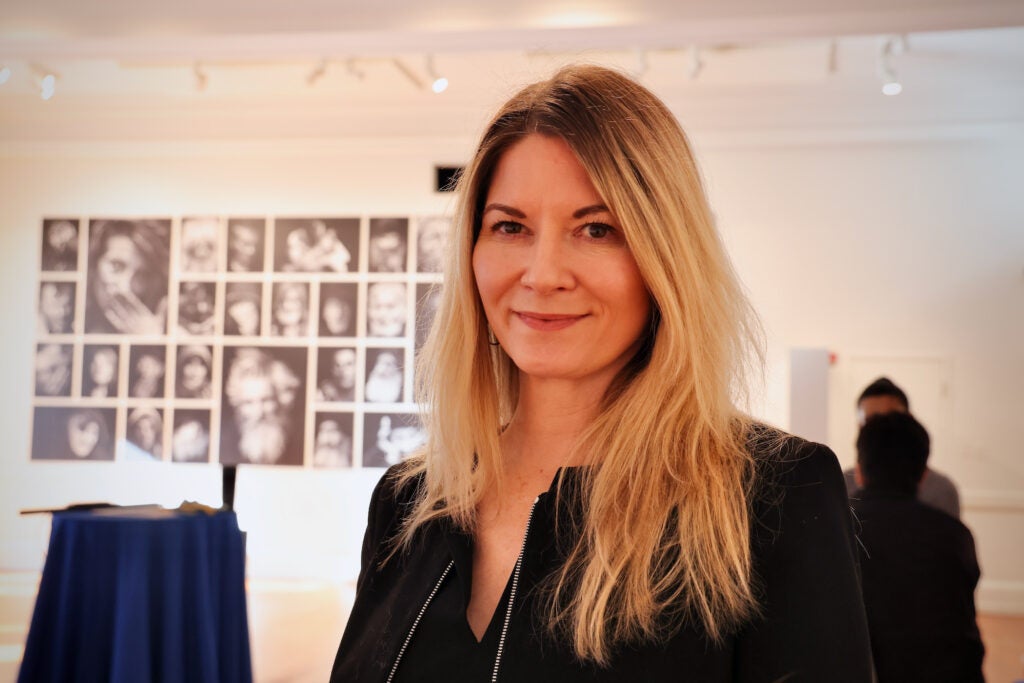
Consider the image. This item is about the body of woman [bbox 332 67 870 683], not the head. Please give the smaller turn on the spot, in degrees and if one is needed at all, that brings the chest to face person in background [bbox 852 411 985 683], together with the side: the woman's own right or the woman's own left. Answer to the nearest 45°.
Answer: approximately 180°

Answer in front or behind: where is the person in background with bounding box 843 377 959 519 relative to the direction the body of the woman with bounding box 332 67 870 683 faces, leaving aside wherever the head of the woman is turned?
behind

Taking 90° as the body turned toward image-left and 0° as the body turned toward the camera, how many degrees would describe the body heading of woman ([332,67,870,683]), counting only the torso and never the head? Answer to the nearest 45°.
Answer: approximately 45°

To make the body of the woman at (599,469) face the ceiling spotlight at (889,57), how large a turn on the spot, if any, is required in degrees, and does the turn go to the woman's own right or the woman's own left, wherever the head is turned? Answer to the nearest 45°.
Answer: approximately 135° to the woman's own right
